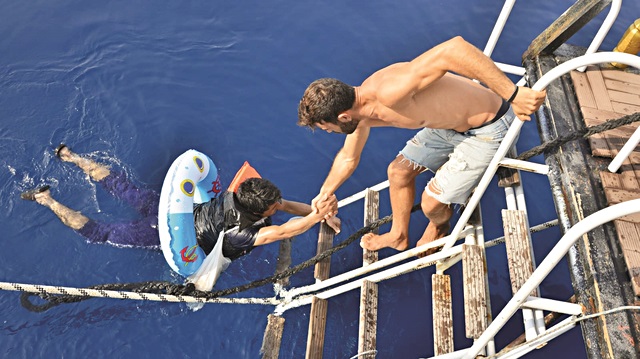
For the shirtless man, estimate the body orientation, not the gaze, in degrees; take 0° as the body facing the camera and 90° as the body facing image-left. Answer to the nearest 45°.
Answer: approximately 90°

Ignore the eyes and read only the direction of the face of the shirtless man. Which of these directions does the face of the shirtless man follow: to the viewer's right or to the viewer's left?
to the viewer's left

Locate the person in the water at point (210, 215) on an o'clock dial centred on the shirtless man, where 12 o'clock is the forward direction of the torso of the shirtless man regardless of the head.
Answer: The person in the water is roughly at 1 o'clock from the shirtless man.

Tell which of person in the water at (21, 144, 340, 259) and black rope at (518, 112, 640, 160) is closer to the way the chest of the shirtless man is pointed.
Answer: the person in the water

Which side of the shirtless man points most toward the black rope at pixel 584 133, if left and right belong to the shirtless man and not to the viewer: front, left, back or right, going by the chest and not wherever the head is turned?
back
